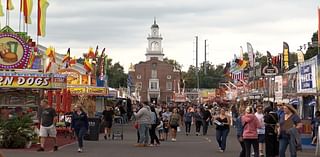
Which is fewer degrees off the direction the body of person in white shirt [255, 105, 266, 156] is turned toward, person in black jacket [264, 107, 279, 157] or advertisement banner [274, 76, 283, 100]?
the person in black jacket

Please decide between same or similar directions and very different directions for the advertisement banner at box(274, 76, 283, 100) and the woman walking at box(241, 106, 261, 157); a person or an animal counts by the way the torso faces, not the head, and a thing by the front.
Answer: very different directions

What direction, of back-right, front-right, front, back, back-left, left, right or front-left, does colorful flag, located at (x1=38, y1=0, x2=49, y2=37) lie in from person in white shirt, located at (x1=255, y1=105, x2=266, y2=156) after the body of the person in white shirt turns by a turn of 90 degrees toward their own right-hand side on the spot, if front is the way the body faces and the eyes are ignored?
front-right
